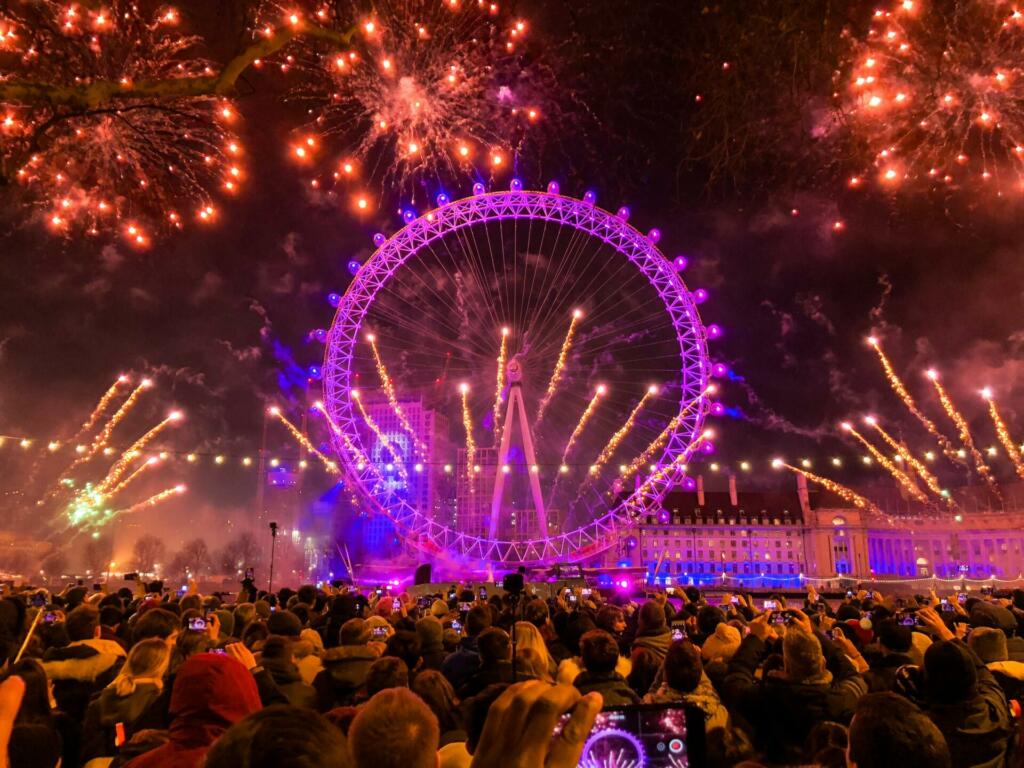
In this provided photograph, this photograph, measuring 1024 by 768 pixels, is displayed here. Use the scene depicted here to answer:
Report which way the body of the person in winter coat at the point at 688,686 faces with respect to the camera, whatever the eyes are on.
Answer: away from the camera

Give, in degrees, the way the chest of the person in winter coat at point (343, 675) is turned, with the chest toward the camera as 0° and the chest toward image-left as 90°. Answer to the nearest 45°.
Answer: approximately 180°

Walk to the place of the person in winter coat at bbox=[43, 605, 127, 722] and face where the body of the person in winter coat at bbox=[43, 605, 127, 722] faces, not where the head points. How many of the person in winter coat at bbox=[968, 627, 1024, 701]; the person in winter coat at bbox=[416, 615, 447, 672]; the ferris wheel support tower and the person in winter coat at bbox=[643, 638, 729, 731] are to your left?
0

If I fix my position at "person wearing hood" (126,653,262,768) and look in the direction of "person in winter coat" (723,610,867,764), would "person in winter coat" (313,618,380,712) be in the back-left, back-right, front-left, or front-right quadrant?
front-left

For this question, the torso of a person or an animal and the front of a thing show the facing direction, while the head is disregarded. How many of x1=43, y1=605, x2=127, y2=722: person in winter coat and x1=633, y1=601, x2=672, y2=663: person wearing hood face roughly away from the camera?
2

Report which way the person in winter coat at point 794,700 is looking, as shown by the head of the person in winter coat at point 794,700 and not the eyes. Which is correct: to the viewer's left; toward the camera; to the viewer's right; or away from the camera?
away from the camera

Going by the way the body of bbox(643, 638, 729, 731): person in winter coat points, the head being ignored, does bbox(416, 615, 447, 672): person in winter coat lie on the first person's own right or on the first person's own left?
on the first person's own left

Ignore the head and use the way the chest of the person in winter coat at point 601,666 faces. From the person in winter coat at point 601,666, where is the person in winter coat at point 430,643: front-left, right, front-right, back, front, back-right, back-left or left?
front-left

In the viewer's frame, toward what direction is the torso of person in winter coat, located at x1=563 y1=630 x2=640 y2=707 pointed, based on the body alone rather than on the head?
away from the camera

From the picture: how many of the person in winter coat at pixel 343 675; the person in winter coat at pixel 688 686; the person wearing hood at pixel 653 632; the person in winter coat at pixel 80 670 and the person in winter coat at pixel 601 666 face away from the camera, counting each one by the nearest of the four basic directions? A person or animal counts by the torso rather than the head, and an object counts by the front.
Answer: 5

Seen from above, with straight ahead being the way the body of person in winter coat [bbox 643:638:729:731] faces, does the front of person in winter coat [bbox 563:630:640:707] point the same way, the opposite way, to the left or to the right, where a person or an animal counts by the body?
the same way

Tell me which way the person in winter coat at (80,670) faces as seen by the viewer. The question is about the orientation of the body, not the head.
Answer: away from the camera

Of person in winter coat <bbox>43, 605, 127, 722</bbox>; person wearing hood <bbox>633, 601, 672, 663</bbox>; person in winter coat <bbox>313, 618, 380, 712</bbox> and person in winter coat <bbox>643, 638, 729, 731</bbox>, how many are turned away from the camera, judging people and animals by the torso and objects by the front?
4

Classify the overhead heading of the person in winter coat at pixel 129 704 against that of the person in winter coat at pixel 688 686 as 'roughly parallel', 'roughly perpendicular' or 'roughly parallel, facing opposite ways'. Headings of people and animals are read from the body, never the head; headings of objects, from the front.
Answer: roughly parallel

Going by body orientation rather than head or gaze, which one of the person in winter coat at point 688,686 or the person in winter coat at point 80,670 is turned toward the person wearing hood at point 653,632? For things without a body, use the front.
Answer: the person in winter coat at point 688,686

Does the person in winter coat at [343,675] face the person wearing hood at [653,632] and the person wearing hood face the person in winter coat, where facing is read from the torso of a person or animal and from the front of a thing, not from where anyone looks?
no

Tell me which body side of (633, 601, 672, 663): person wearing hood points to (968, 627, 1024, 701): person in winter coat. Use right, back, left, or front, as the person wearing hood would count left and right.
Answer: right

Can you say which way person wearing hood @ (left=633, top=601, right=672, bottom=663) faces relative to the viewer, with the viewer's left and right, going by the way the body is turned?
facing away from the viewer

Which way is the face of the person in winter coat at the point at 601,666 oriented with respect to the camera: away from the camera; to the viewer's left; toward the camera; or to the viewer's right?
away from the camera
